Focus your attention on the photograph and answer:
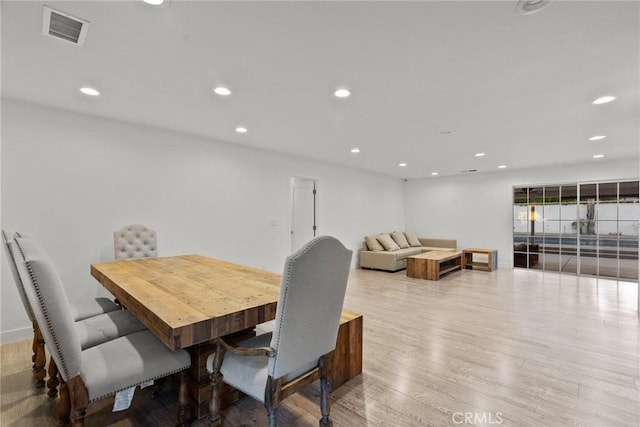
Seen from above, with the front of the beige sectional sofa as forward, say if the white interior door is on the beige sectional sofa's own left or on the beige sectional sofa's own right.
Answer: on the beige sectional sofa's own right

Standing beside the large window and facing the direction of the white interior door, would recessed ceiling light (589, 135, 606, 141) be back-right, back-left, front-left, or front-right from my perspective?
front-left

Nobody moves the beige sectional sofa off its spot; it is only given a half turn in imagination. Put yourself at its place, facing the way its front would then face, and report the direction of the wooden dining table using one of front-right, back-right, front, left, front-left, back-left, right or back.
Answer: back-left

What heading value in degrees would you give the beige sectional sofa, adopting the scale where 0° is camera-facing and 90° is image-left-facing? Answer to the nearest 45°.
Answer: approximately 315°

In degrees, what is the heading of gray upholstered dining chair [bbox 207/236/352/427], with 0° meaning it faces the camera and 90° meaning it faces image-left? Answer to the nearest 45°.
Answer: approximately 135°

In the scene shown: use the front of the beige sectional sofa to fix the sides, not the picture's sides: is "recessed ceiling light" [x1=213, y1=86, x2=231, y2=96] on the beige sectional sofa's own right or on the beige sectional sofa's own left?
on the beige sectional sofa's own right

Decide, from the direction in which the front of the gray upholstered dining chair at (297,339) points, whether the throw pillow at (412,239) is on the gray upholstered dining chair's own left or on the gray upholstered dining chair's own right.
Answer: on the gray upholstered dining chair's own right

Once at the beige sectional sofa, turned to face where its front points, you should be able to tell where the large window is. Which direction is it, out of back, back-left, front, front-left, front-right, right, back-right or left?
front-left

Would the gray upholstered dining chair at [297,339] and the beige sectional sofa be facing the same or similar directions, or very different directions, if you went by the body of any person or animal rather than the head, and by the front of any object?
very different directions

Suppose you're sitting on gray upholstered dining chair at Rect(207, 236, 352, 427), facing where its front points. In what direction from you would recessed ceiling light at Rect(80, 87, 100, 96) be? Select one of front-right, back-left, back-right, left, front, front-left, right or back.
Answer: front

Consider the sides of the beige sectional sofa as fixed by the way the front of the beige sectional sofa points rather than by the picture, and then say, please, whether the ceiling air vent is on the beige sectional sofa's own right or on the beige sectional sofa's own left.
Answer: on the beige sectional sofa's own right

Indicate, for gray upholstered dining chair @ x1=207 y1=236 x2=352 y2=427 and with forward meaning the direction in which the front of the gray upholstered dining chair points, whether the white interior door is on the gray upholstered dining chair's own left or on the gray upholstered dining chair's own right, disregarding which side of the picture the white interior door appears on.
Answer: on the gray upholstered dining chair's own right
